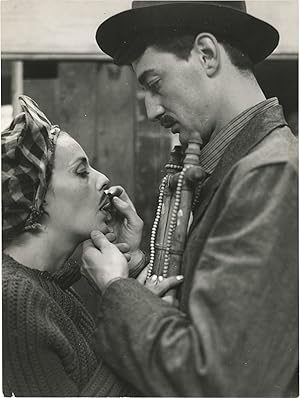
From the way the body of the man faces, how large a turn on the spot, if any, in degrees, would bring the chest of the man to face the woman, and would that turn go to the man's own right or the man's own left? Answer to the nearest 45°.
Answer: approximately 45° to the man's own right

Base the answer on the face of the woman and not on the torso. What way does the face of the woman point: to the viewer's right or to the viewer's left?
to the viewer's right

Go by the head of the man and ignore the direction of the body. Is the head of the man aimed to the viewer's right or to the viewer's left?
to the viewer's left

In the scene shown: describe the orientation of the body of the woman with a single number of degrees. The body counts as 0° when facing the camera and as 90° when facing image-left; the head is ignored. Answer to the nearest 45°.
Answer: approximately 270°

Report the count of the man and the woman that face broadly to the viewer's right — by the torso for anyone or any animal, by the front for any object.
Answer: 1

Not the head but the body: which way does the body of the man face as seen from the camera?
to the viewer's left

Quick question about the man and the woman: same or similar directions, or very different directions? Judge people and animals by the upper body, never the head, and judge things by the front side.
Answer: very different directions
